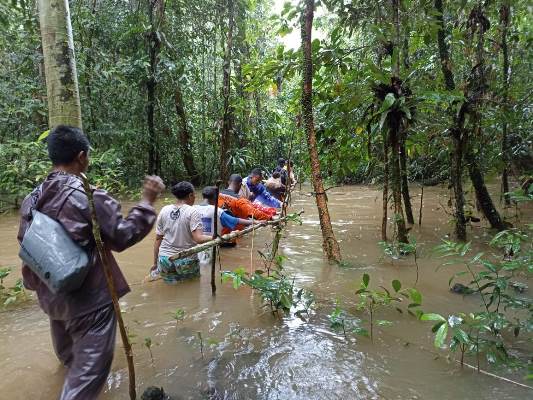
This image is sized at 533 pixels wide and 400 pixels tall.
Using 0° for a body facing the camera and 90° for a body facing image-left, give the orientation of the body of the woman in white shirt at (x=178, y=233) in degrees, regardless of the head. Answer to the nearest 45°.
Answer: approximately 225°

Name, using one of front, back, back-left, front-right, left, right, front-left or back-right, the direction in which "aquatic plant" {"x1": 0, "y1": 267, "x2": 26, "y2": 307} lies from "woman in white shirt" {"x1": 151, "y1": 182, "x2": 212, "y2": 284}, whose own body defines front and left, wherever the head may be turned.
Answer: back-left

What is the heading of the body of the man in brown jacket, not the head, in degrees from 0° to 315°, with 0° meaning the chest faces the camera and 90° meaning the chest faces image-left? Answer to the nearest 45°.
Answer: approximately 225°

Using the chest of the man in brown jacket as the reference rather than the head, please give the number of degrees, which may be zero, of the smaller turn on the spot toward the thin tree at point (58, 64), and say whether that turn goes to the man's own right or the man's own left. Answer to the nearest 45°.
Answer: approximately 45° to the man's own left

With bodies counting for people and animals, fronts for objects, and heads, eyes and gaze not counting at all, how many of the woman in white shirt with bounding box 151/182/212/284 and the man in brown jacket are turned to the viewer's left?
0

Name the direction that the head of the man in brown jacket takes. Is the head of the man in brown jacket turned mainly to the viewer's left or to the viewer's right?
to the viewer's right

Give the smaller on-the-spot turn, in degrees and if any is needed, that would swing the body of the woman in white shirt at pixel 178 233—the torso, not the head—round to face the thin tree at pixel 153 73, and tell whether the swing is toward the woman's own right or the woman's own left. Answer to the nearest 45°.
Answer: approximately 45° to the woman's own left

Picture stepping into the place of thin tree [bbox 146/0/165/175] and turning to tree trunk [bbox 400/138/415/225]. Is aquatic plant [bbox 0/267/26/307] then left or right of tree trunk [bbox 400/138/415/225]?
right

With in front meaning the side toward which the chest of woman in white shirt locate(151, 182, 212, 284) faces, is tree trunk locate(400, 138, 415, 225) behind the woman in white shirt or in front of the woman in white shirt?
in front

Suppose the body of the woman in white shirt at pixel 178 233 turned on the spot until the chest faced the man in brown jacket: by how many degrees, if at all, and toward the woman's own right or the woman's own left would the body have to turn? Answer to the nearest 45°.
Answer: approximately 135° to the woman's own right
